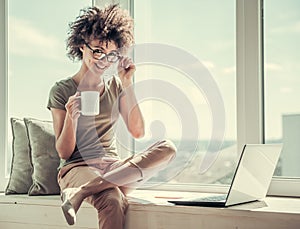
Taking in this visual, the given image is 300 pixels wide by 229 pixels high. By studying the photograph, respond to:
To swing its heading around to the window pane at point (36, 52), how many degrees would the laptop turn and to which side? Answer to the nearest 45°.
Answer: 0° — it already faces it

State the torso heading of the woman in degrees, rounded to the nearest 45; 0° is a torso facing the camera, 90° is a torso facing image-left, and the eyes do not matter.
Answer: approximately 315°

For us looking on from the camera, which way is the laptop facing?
facing away from the viewer and to the left of the viewer

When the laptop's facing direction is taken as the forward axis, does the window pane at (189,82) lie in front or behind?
in front

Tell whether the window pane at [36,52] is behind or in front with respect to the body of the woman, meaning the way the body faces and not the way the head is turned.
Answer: behind

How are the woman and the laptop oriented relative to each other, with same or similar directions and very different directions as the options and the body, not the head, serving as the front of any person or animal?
very different directions

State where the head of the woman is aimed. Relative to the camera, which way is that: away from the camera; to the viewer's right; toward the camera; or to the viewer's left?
toward the camera

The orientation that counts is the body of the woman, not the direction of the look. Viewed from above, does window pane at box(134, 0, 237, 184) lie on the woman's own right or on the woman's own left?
on the woman's own left

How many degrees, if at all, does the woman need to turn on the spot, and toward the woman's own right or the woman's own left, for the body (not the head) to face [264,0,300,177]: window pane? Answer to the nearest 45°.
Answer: approximately 45° to the woman's own left
